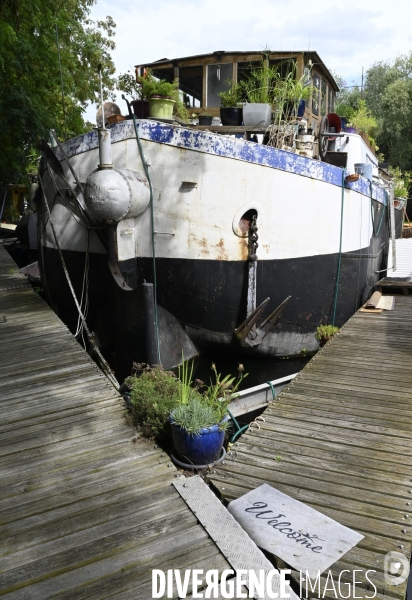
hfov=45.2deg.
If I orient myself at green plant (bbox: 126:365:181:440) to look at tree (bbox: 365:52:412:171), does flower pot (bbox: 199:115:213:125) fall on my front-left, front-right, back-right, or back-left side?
front-left

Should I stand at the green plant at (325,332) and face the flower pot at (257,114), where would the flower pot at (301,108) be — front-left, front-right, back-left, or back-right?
front-right

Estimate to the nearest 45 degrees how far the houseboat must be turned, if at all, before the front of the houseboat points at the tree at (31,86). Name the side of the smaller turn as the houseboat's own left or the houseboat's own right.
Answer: approximately 90° to the houseboat's own right

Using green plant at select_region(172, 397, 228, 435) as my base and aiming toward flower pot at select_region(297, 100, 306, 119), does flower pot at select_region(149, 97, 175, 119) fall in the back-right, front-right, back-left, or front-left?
front-left

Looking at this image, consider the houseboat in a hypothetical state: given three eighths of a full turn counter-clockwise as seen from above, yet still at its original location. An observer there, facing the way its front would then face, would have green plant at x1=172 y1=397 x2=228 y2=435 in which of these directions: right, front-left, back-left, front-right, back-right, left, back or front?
right

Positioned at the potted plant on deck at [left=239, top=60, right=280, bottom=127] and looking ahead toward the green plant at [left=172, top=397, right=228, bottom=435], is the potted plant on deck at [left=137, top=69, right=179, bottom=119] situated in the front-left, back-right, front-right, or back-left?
front-right
